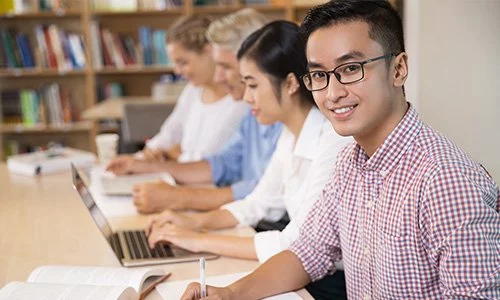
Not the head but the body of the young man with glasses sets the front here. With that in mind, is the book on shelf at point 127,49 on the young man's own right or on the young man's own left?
on the young man's own right

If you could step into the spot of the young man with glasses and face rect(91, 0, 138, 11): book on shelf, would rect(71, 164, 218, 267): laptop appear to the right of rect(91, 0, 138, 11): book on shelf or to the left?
left

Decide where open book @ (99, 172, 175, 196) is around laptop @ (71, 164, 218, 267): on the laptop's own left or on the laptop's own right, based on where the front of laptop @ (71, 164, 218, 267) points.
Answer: on the laptop's own left

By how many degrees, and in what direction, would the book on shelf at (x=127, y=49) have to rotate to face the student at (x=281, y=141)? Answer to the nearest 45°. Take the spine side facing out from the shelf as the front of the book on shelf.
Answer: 0° — it already faces them

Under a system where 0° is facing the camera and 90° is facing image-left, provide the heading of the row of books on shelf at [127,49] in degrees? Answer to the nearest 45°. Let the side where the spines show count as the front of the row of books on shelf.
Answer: approximately 0°

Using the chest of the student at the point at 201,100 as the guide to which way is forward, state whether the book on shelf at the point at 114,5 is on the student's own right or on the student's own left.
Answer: on the student's own right

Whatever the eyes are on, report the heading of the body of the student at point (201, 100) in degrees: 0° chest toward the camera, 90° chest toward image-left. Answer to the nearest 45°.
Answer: approximately 45°

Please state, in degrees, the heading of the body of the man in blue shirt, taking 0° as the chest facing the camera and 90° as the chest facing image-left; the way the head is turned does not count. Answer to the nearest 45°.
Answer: approximately 90°

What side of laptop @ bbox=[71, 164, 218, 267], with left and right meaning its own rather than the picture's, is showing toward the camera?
right
